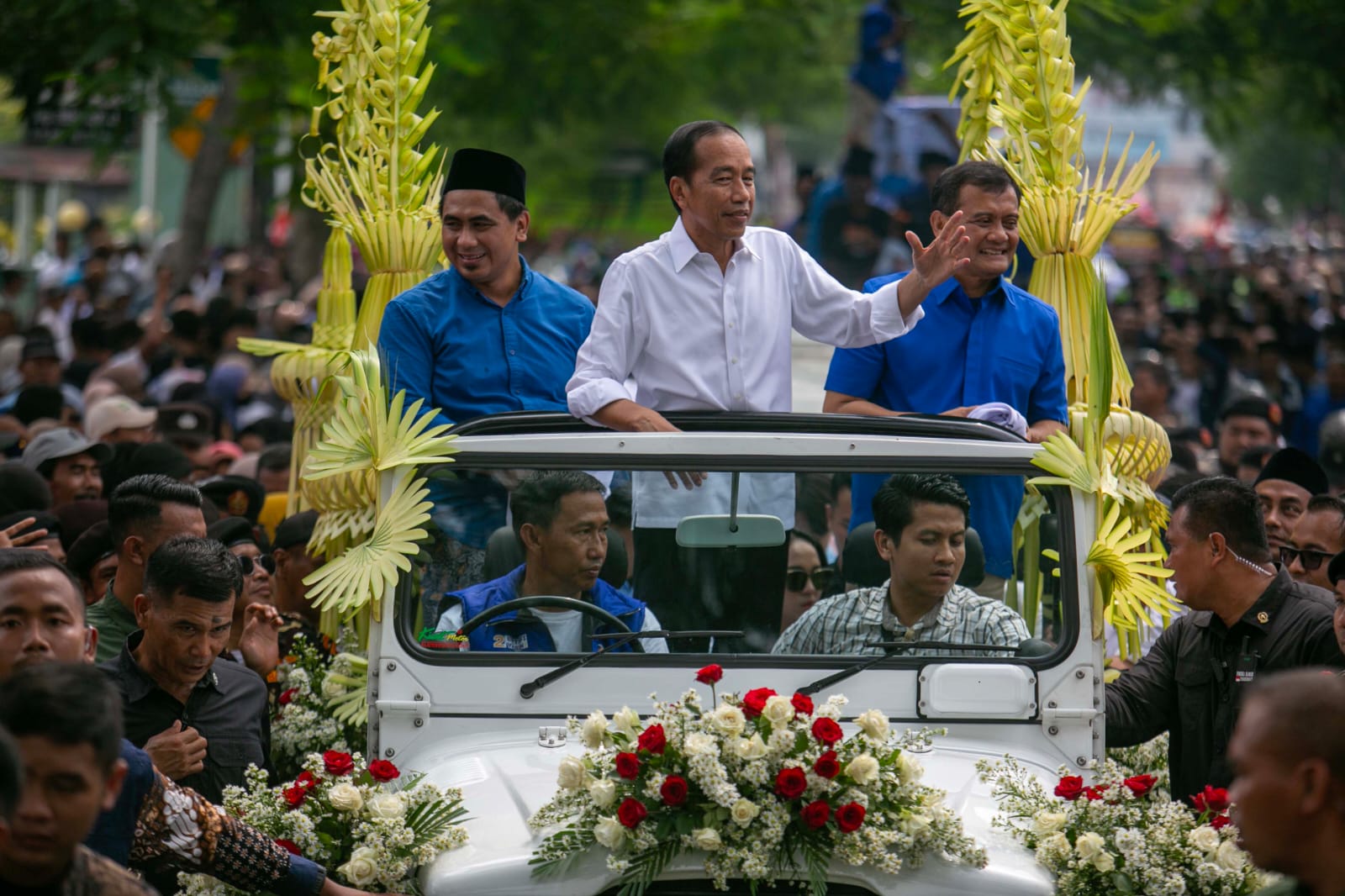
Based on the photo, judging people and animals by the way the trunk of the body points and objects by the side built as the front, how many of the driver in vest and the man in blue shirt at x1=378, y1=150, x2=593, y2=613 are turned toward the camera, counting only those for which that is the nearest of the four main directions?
2

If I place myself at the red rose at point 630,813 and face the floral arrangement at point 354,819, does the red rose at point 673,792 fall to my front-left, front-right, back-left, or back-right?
back-right

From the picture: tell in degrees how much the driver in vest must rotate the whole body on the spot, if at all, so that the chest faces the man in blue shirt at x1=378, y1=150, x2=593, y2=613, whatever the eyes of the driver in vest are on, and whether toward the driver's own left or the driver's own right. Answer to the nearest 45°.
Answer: approximately 180°

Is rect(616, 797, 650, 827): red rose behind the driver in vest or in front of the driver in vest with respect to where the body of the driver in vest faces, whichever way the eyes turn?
in front

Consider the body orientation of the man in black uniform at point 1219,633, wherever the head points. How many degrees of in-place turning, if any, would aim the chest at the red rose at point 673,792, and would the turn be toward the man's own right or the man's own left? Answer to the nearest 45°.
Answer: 0° — they already face it

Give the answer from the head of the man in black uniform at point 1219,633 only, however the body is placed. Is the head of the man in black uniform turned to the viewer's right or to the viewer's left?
to the viewer's left

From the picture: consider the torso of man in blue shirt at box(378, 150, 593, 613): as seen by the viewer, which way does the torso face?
toward the camera

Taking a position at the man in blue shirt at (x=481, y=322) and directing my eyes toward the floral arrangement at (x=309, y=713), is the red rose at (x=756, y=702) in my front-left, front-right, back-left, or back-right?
front-left

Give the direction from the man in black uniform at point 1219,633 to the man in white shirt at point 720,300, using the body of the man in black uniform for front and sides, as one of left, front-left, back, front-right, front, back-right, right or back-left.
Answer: front-right

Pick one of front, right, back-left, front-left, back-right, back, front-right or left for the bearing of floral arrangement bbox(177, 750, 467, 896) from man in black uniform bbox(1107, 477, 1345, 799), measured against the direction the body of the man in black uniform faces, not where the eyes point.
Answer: front

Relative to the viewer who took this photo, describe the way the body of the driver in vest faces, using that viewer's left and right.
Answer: facing the viewer

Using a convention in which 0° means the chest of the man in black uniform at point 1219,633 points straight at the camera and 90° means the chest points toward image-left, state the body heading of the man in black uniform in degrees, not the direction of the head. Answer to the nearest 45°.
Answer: approximately 45°

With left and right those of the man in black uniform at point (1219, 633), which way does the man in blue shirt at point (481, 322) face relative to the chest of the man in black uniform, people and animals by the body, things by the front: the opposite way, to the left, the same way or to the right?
to the left

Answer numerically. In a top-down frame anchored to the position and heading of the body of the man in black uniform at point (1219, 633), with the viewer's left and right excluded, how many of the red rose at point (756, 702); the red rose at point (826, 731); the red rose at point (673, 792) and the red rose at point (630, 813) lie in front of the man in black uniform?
4
